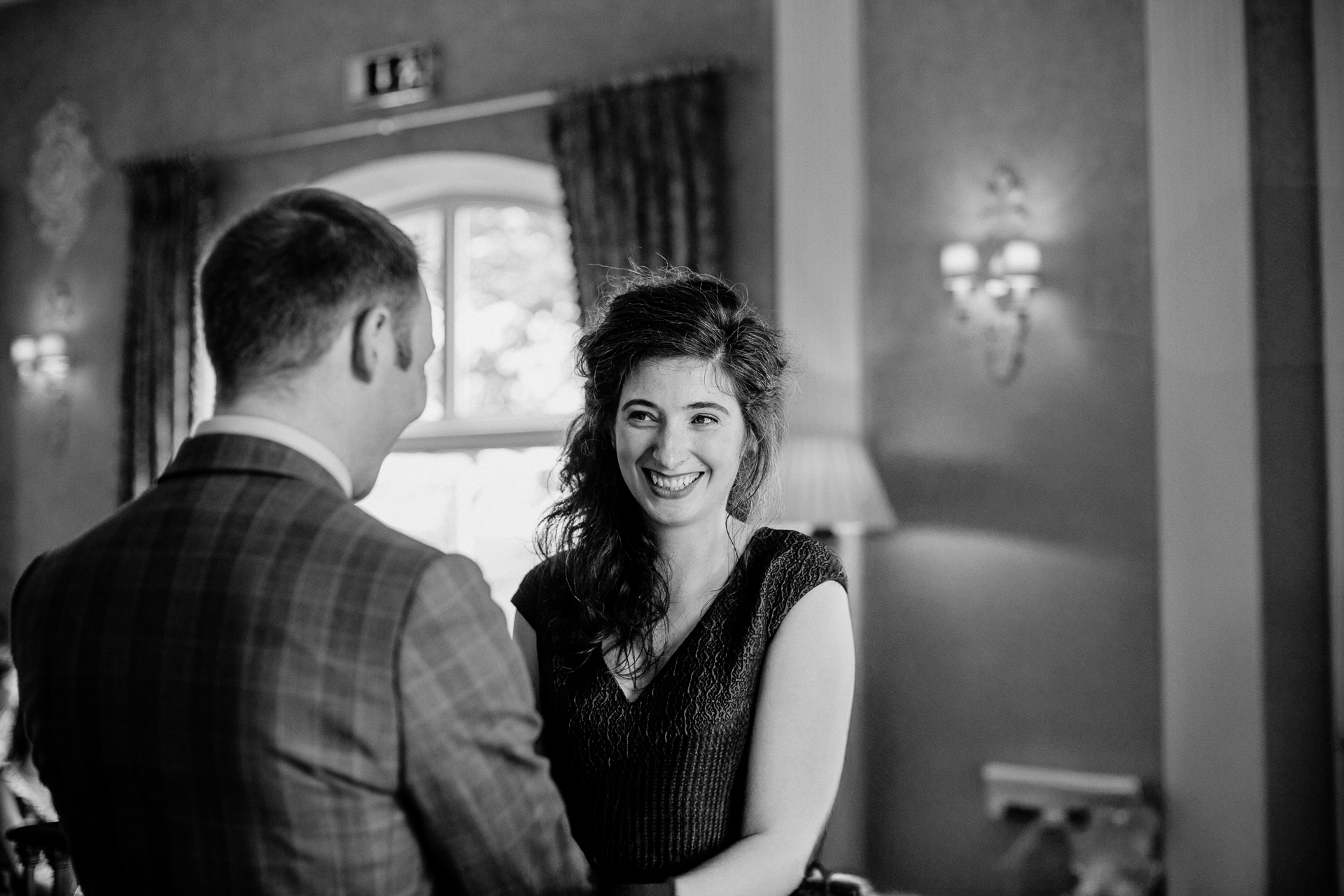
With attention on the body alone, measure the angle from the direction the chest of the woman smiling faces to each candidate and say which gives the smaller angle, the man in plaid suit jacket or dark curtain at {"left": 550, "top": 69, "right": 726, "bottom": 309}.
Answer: the man in plaid suit jacket

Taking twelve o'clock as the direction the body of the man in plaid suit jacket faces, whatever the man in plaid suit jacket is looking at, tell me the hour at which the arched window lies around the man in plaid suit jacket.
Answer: The arched window is roughly at 11 o'clock from the man in plaid suit jacket.

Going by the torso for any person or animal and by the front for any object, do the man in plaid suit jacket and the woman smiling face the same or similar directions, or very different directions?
very different directions

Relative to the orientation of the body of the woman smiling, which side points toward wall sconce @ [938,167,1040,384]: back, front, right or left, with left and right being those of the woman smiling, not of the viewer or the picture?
back

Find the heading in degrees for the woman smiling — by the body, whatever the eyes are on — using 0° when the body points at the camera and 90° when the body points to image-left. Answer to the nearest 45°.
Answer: approximately 45°

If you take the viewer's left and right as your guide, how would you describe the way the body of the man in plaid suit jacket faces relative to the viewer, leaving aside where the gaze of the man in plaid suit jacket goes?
facing away from the viewer and to the right of the viewer

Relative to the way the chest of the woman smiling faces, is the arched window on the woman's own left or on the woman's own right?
on the woman's own right

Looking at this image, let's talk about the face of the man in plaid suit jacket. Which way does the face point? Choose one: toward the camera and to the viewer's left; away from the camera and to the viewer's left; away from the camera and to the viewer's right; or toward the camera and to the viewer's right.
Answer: away from the camera and to the viewer's right

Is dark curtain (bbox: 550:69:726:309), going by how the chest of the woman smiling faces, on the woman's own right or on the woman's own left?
on the woman's own right

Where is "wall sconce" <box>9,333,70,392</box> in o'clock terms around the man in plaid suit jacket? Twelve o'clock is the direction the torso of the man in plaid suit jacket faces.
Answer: The wall sconce is roughly at 10 o'clock from the man in plaid suit jacket.

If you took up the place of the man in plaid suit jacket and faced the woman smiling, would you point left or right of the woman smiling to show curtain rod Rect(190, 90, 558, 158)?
left

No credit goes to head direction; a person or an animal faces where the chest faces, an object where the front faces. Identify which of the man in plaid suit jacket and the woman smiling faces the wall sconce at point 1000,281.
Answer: the man in plaid suit jacket

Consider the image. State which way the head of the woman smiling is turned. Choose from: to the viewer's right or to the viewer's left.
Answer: to the viewer's left

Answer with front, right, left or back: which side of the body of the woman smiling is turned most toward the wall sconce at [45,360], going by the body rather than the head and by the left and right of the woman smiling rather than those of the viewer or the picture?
right

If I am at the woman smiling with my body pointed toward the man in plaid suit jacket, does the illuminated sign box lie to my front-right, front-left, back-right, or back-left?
back-right
